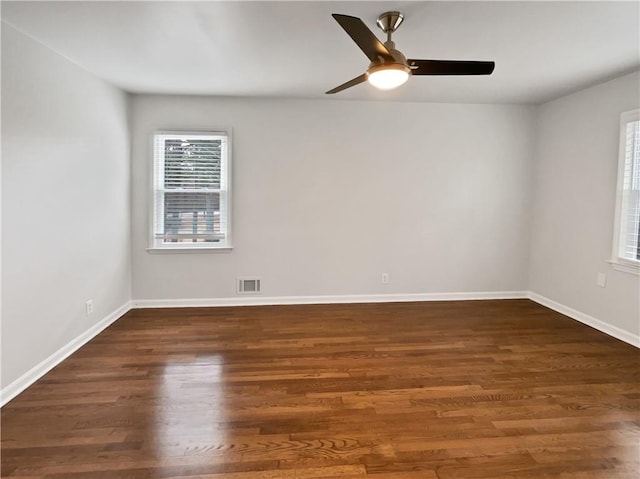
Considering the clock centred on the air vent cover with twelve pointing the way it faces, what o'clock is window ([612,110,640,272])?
The window is roughly at 10 o'clock from the air vent cover.

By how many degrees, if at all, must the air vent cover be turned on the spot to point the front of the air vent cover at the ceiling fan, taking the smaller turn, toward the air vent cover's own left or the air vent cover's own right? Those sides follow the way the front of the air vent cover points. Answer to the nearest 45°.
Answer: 0° — it already faces it

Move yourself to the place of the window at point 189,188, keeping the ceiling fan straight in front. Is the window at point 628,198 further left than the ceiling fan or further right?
left

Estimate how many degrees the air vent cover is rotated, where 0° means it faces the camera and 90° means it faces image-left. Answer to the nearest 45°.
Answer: approximately 0°

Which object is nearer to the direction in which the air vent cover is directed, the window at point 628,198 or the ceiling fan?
the ceiling fan

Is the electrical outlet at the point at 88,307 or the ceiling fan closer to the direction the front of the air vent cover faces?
the ceiling fan
